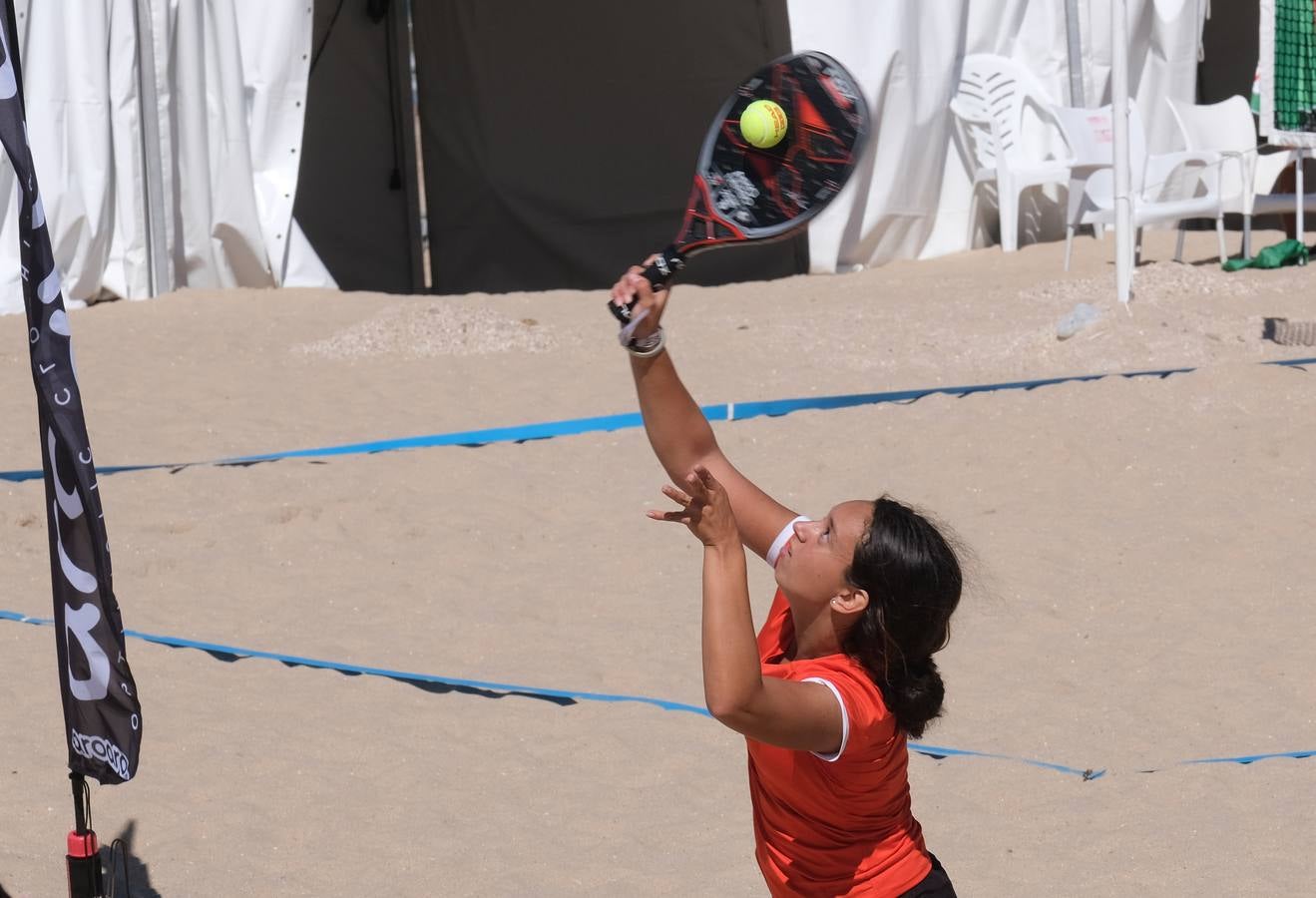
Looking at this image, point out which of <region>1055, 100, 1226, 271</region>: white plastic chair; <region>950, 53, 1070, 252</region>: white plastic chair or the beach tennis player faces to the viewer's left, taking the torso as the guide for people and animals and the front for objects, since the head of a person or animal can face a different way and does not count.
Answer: the beach tennis player

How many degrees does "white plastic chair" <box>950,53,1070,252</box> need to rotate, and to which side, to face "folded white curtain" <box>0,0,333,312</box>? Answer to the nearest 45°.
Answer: approximately 90° to its right

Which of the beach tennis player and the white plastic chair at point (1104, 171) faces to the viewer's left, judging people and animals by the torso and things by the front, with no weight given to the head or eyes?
the beach tennis player

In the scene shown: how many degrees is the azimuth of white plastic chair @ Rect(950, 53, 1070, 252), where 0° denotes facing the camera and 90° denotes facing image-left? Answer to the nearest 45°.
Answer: approximately 315°

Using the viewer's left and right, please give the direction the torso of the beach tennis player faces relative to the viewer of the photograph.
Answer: facing to the left of the viewer

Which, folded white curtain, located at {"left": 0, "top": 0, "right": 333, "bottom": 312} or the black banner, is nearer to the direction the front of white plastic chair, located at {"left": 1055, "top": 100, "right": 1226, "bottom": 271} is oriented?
the black banner

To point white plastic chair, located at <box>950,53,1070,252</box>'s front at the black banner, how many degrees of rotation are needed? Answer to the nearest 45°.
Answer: approximately 45° to its right
